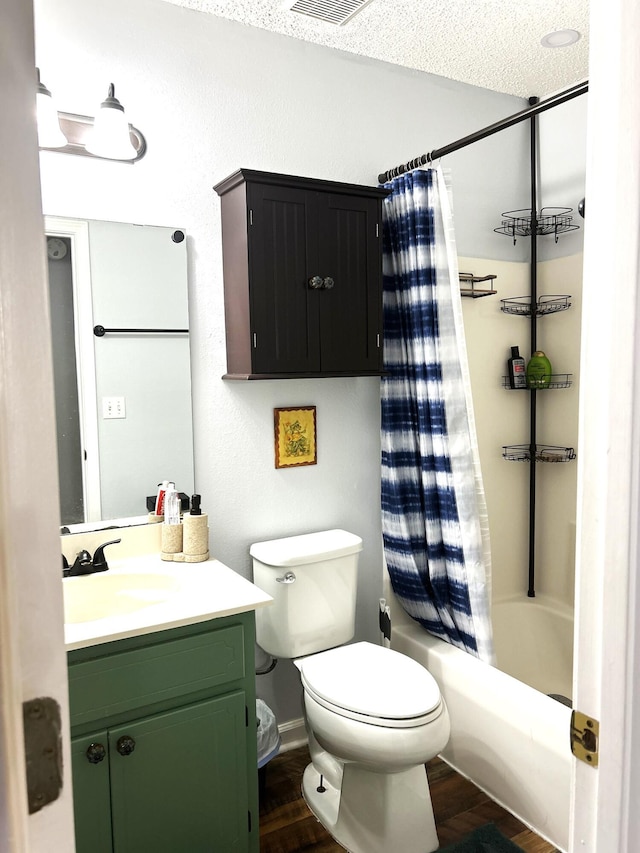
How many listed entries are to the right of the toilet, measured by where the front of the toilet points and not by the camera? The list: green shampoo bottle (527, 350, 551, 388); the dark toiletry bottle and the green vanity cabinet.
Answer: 1

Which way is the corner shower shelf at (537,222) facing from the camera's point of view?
toward the camera

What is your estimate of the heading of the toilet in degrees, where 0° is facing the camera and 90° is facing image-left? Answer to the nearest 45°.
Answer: approximately 315°

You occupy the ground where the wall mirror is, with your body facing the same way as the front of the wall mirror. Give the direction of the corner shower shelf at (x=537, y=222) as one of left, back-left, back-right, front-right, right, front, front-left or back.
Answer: front-left

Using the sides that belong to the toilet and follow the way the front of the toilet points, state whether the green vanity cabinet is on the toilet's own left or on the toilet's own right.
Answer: on the toilet's own right

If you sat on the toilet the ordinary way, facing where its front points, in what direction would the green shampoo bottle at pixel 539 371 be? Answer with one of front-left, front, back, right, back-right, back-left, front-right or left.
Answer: left

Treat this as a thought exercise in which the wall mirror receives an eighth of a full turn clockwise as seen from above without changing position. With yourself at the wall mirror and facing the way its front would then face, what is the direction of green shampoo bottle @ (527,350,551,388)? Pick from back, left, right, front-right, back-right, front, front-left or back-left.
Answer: left

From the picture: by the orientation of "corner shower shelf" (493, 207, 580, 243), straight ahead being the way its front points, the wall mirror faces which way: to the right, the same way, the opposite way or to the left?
to the left

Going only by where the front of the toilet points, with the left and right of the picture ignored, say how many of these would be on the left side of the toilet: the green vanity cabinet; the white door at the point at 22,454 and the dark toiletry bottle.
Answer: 1

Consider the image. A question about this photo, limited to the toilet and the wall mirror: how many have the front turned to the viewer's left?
0

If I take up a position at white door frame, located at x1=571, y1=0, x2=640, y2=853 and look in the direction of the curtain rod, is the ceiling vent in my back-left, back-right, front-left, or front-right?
front-left

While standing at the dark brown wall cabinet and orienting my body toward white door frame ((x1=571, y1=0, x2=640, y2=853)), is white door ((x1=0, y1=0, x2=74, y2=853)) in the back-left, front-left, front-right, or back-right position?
front-right

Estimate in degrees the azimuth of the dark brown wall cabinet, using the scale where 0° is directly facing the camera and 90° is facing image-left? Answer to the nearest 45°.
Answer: approximately 315°

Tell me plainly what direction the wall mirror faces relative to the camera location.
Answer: facing the viewer and to the right of the viewer
